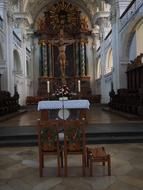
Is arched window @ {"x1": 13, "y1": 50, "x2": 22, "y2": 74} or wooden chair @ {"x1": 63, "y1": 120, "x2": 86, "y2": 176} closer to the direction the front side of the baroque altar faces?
the wooden chair

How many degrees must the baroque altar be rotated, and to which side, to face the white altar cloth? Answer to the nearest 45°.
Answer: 0° — it already faces it

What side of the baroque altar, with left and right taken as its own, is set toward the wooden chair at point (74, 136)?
front

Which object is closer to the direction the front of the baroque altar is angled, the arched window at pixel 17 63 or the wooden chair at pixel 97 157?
the wooden chair

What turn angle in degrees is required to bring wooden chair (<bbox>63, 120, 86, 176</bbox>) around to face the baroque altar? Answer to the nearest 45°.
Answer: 0° — it already faces it

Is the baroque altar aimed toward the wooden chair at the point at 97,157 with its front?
yes

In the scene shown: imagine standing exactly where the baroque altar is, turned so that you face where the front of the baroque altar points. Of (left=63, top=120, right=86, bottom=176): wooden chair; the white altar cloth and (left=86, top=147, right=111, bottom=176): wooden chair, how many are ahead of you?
3

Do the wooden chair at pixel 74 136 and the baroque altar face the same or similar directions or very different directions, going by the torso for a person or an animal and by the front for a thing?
very different directions

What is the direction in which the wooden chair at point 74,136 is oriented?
away from the camera

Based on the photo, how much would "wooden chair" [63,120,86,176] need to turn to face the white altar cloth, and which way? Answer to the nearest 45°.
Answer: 0° — it already faces it

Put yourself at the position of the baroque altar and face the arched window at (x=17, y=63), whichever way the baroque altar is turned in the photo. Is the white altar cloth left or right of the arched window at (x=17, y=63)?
left

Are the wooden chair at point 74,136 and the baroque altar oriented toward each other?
yes
